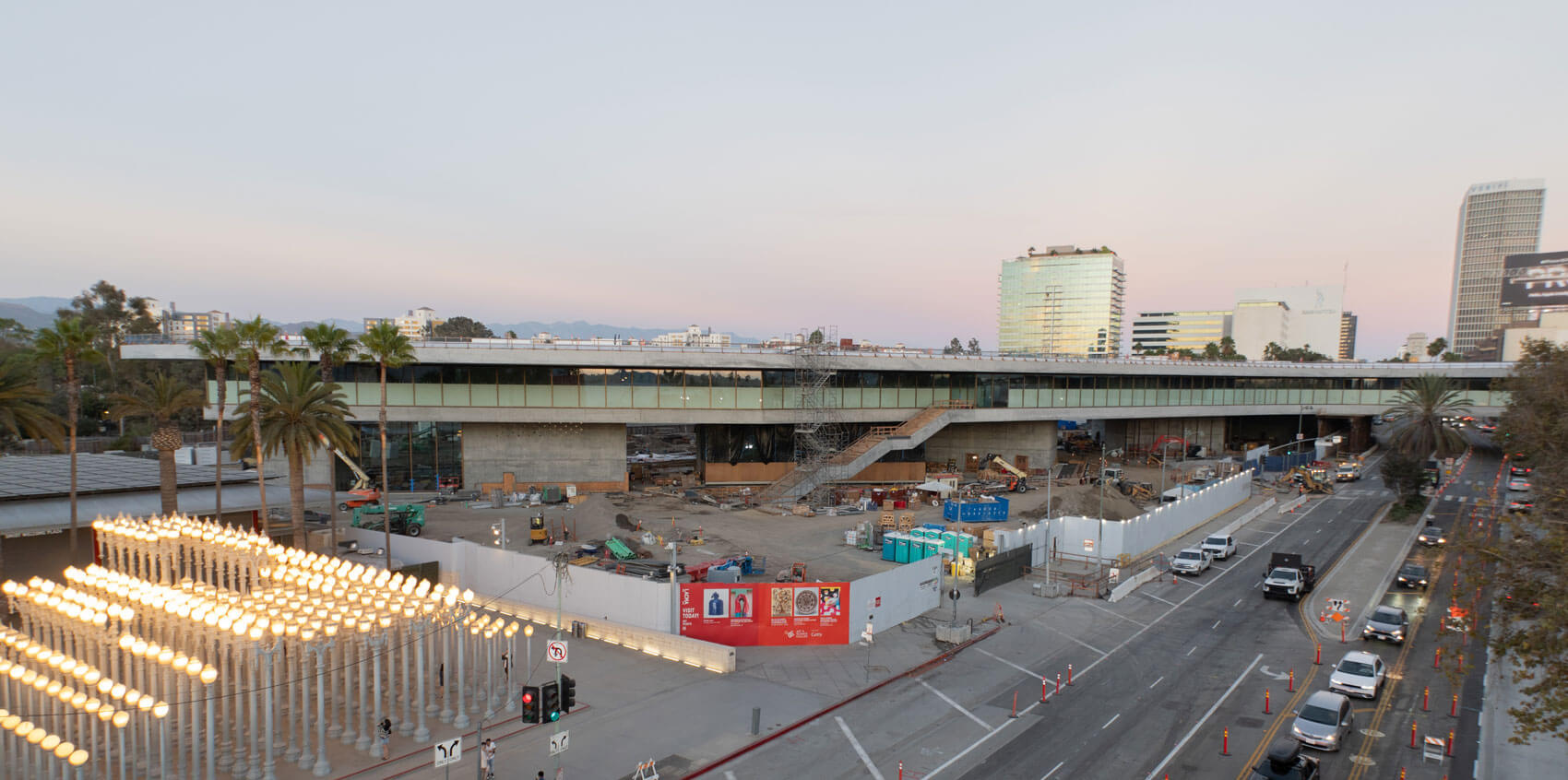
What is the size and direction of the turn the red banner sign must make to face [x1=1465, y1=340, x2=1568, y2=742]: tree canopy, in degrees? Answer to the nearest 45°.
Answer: approximately 45° to its left

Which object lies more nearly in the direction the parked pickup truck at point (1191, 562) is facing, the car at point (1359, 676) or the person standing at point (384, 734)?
the person standing

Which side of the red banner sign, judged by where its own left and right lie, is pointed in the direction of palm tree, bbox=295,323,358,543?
right

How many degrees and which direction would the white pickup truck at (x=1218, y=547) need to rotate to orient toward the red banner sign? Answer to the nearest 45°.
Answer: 0° — it already faces it

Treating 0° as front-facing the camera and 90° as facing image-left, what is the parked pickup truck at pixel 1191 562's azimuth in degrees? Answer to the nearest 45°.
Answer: approximately 45°
